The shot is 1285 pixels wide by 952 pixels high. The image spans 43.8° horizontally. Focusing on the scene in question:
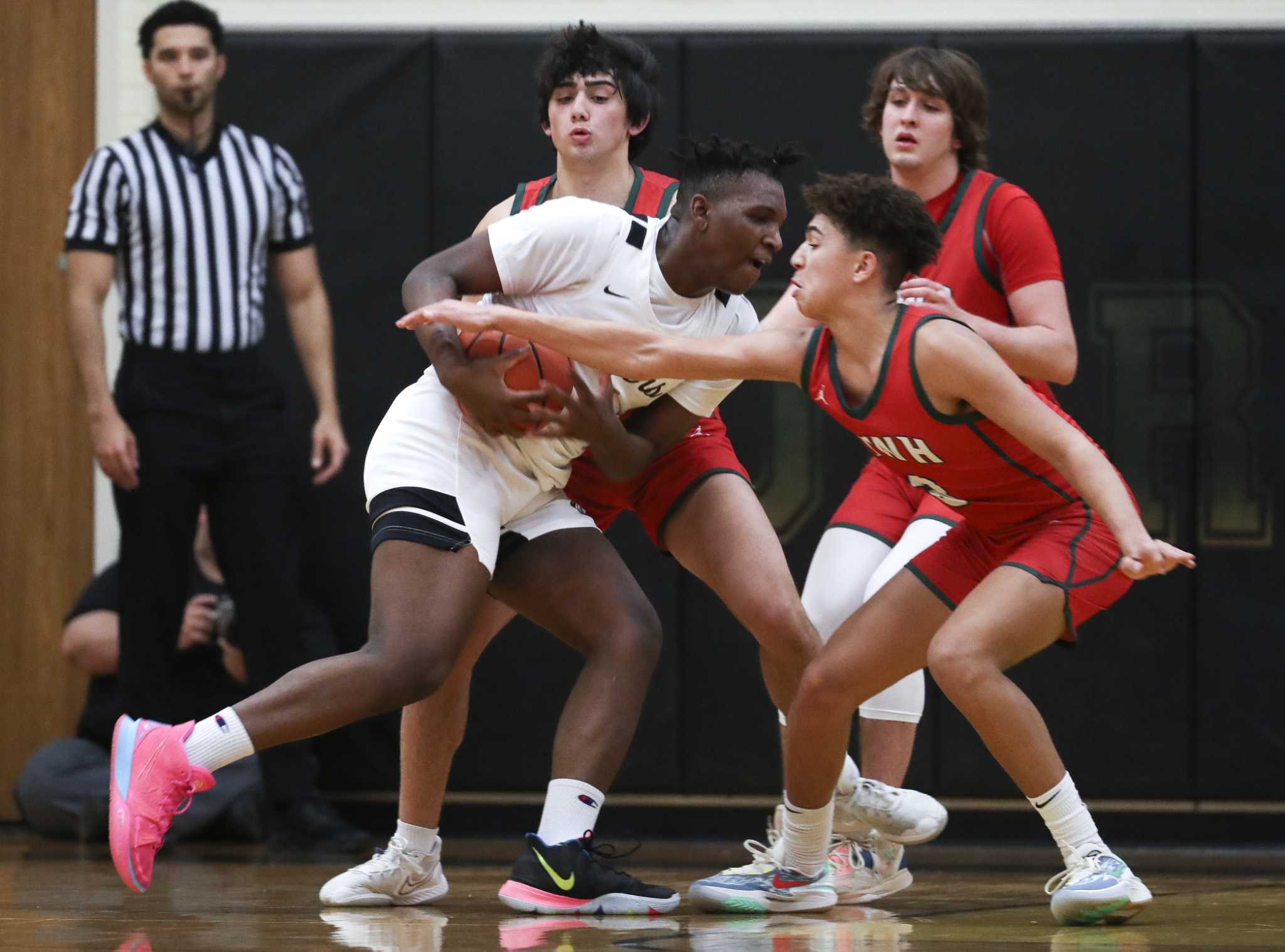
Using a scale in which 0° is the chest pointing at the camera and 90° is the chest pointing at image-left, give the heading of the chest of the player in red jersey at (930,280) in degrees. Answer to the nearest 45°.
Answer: approximately 45°

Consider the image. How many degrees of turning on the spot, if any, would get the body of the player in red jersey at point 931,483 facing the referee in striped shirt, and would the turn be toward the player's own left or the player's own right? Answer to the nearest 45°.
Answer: approximately 90° to the player's own right

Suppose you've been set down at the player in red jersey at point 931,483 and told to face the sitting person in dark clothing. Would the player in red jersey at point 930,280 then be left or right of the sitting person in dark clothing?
right

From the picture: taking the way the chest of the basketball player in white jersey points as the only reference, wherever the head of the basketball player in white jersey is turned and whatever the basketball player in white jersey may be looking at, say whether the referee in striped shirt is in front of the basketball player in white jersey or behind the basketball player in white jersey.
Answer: behind

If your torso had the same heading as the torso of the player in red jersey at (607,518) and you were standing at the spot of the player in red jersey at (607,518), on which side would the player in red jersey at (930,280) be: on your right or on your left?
on your left

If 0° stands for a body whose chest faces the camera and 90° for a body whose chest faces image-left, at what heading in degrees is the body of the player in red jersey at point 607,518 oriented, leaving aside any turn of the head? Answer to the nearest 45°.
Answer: approximately 0°

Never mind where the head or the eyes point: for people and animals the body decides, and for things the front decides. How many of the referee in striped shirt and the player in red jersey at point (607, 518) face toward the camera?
2

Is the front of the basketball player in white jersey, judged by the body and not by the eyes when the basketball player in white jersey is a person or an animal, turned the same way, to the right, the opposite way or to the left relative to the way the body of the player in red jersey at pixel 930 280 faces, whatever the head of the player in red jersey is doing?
to the left

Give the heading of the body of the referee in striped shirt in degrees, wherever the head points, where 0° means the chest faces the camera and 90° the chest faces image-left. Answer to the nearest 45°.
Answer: approximately 0°
